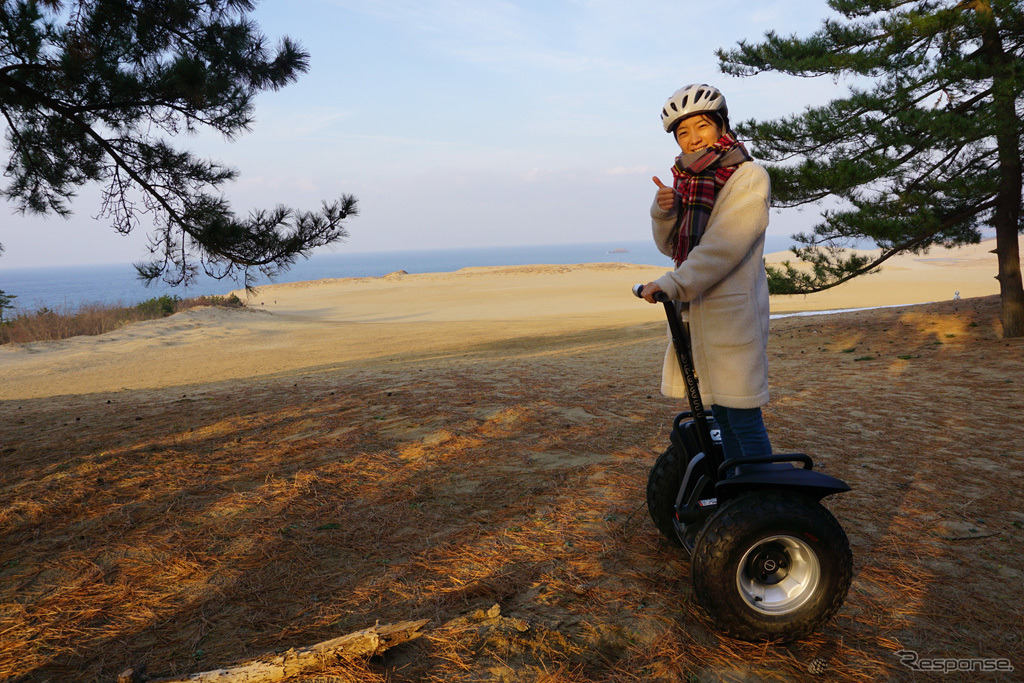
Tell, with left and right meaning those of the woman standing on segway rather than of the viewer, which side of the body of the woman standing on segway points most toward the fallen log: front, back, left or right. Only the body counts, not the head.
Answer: front

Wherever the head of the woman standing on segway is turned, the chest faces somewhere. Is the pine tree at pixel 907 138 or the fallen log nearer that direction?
the fallen log

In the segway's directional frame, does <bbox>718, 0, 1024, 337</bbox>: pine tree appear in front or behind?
behind

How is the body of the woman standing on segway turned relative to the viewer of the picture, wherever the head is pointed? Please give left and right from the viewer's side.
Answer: facing the viewer and to the left of the viewer

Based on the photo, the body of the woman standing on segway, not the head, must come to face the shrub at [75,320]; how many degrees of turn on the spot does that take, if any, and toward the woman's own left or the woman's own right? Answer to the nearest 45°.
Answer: approximately 90° to the woman's own right

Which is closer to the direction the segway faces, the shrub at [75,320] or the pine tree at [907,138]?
the shrub

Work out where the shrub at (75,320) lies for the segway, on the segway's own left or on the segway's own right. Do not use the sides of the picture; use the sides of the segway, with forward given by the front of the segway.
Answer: on the segway's own right
